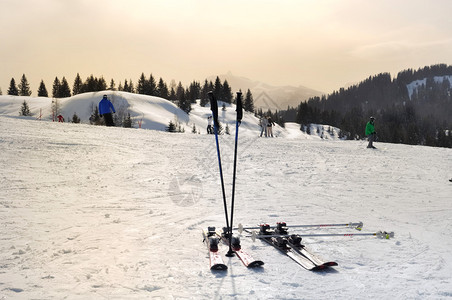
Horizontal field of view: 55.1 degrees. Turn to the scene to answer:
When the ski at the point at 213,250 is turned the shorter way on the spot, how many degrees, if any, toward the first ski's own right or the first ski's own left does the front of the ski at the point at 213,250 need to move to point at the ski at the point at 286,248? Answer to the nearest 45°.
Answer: approximately 90° to the first ski's own left

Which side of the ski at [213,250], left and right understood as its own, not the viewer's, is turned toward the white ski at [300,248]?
left

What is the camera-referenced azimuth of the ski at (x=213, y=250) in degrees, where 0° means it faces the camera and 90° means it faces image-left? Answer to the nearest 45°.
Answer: approximately 0°
